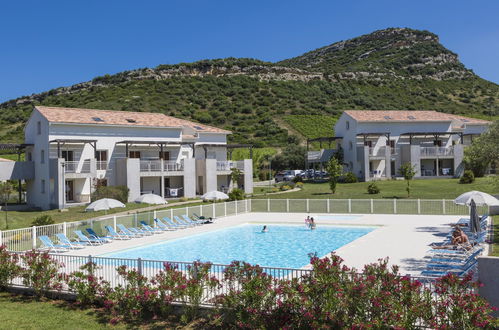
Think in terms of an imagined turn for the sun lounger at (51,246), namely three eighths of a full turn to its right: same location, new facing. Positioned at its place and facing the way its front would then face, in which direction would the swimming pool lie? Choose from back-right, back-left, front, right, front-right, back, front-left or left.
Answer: back

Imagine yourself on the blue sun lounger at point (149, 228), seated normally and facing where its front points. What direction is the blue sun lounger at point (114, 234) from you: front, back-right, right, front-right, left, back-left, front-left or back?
right

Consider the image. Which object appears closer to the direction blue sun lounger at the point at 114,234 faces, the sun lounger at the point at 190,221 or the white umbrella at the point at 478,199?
the white umbrella

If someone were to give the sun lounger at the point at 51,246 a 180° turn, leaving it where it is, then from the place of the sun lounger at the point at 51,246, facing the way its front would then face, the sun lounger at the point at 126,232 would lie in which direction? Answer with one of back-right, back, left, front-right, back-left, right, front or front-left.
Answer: right

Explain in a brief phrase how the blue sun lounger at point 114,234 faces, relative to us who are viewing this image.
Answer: facing the viewer and to the right of the viewer

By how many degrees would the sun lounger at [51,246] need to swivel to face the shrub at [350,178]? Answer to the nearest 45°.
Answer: approximately 90° to its left

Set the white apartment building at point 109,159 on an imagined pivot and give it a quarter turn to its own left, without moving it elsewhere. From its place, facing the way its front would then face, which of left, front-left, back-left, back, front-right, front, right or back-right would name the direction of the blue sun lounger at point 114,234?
back-right

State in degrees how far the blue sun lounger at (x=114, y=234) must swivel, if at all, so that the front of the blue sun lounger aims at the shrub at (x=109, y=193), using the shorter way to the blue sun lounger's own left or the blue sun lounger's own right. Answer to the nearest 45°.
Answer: approximately 135° to the blue sun lounger's own left

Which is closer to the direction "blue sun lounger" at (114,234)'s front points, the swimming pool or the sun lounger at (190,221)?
the swimming pool

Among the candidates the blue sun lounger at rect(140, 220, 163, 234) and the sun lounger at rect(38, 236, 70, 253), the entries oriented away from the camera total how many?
0

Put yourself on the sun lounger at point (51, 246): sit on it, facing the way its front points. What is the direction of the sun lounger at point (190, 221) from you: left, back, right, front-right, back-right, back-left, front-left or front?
left

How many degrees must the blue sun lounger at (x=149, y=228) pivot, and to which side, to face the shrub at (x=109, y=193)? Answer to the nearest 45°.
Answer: approximately 135° to its left

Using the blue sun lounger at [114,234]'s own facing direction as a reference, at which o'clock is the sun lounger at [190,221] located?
The sun lounger is roughly at 9 o'clock from the blue sun lounger.

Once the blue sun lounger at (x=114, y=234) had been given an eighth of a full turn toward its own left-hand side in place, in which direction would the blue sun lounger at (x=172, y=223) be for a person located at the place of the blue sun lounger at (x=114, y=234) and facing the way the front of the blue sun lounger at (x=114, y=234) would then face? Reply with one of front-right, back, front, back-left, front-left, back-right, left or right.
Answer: front-left

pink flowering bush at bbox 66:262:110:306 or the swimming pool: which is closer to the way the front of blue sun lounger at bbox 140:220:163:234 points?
the swimming pool
